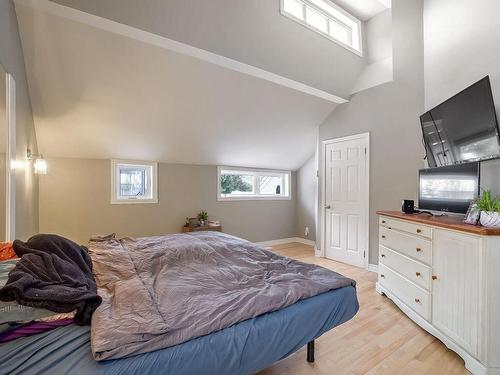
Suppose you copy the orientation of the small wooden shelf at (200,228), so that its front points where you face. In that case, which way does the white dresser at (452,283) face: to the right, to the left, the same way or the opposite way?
to the right

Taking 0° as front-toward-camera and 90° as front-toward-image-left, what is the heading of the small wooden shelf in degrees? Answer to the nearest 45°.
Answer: approximately 0°

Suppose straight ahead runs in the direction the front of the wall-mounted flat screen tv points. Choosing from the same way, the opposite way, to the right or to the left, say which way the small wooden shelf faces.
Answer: to the left

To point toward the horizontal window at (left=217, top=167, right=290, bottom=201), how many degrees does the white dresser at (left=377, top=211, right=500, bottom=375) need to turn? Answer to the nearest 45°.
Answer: approximately 90° to its right

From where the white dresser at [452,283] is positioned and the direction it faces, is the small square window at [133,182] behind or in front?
in front

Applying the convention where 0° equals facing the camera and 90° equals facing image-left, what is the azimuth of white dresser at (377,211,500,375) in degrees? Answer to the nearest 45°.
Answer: approximately 45°

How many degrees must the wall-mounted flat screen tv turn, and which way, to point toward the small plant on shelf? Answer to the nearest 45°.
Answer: approximately 45° to its right
